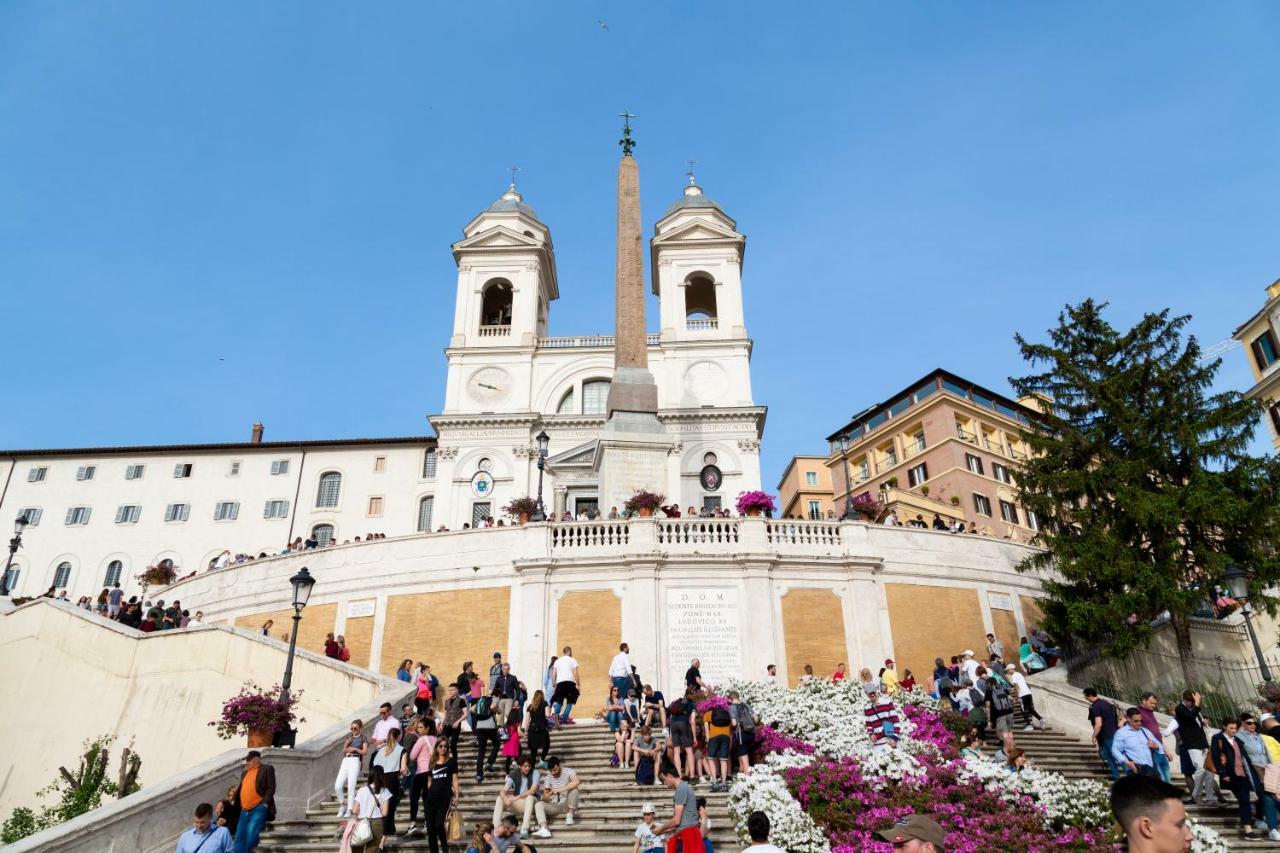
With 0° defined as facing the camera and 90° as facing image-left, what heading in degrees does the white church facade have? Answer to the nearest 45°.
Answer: approximately 0°

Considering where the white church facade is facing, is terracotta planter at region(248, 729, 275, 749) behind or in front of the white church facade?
in front

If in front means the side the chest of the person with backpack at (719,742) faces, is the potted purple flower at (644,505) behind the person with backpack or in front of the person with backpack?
in front

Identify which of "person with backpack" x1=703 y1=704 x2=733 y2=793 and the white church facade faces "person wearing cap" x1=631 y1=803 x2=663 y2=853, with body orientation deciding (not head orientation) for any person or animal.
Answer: the white church facade

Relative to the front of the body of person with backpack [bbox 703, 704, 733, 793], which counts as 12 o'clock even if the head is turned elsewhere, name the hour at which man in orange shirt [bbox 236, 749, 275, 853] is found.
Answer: The man in orange shirt is roughly at 8 o'clock from the person with backpack.

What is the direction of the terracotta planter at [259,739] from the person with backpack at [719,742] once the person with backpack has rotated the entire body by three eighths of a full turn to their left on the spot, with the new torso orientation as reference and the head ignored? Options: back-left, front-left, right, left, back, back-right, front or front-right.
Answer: front-right

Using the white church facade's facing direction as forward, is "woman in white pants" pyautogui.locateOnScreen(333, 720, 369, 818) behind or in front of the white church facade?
in front

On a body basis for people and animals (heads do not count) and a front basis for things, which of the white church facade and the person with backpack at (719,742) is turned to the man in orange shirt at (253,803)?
the white church facade

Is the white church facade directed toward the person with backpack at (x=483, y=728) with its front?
yes

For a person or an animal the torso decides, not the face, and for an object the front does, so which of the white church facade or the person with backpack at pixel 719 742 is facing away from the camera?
the person with backpack

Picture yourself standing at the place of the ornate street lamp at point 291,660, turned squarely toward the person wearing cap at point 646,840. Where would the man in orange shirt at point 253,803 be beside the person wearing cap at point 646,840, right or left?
right

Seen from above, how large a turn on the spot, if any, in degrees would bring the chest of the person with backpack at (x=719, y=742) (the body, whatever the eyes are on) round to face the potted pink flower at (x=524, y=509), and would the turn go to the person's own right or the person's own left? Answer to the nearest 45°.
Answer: approximately 45° to the person's own left

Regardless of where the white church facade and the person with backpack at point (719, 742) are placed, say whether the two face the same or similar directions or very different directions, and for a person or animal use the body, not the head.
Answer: very different directions

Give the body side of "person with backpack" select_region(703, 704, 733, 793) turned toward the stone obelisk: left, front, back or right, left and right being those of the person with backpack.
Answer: front

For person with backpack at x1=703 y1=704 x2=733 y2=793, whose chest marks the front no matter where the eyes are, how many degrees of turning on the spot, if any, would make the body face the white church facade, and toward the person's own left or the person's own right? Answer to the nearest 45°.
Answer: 0° — they already face it

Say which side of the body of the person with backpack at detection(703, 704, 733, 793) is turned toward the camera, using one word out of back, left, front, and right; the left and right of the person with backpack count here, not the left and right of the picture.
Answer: back
